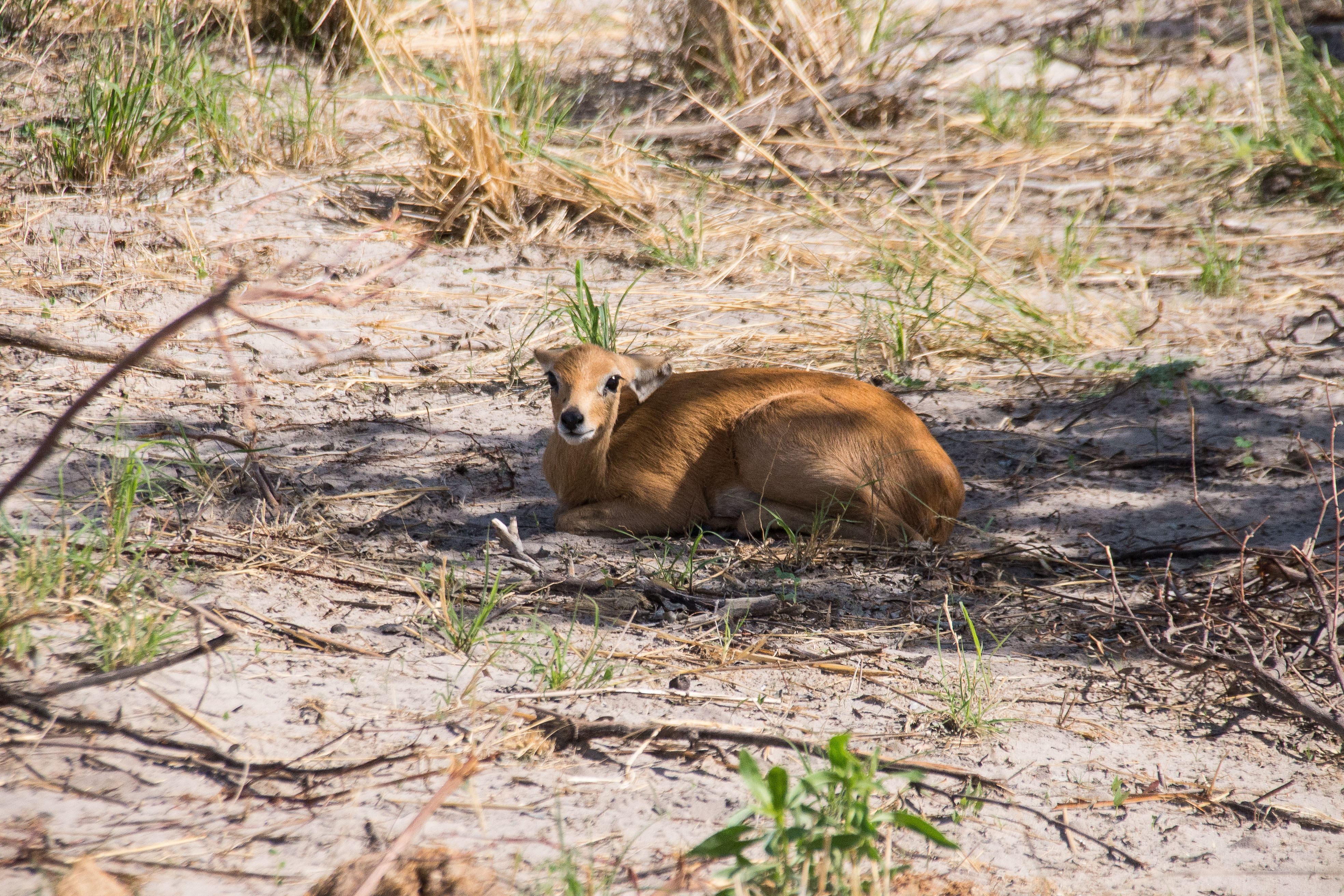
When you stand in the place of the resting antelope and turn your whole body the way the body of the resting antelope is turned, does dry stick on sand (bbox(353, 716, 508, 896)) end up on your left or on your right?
on your left

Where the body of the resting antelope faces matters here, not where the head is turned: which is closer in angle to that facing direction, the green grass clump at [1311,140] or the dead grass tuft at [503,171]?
the dead grass tuft

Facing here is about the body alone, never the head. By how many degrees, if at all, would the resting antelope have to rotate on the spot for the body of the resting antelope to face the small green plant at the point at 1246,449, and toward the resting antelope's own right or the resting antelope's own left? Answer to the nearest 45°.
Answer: approximately 180°

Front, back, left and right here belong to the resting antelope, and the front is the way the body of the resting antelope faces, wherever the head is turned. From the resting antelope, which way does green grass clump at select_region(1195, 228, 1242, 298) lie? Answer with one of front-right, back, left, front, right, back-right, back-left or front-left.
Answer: back-right

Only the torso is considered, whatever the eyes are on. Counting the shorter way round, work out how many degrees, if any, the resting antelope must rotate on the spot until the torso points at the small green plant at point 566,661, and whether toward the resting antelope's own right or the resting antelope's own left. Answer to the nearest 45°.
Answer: approximately 90° to the resting antelope's own left

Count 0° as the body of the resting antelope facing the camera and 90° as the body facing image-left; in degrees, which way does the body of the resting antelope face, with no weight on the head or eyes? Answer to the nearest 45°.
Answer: approximately 90°

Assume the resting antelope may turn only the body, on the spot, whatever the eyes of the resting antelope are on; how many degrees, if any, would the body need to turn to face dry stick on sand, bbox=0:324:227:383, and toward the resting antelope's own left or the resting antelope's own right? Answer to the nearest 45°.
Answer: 0° — it already faces it

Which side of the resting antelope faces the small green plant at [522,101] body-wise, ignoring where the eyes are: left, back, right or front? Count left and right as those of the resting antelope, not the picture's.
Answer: right

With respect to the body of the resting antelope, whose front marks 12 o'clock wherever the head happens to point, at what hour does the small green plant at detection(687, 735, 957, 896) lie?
The small green plant is roughly at 9 o'clock from the resting antelope.

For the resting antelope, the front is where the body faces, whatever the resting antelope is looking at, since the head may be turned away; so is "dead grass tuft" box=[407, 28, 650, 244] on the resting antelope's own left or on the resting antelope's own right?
on the resting antelope's own right

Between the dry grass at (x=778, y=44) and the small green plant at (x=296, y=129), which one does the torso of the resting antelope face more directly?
the small green plant
